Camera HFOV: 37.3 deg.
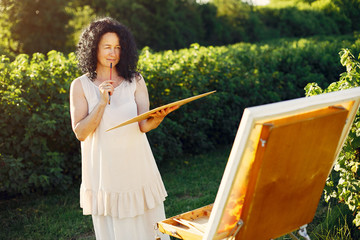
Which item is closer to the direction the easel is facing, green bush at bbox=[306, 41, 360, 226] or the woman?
the woman

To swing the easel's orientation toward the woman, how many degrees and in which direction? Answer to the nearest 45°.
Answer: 0° — it already faces them

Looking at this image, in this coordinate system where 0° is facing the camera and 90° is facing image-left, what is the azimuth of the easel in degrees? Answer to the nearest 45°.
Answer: approximately 135°

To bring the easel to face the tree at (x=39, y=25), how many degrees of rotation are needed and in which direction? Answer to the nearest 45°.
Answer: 0° — it already faces it

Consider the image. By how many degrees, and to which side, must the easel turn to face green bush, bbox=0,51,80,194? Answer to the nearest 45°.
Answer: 0° — it already faces it

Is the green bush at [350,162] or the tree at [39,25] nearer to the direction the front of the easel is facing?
the tree
